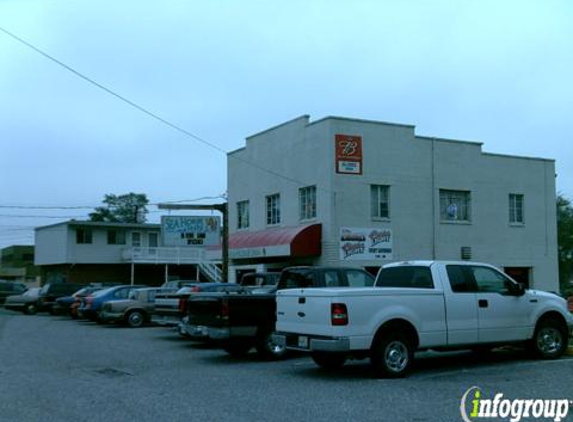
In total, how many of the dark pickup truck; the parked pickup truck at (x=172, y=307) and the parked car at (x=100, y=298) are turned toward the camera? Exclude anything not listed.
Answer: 0

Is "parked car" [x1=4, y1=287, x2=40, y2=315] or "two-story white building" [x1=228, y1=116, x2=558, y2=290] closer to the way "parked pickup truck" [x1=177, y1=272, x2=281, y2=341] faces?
the two-story white building

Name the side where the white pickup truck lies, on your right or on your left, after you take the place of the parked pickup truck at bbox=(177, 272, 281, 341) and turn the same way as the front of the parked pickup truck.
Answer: on your right

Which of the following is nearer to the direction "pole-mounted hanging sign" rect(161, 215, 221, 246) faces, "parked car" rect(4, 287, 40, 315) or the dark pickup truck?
the dark pickup truck

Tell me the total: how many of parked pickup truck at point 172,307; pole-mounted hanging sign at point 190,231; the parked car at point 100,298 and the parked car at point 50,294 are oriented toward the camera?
1

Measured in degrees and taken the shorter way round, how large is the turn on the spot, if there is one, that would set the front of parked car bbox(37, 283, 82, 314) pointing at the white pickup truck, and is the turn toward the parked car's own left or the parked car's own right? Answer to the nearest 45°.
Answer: approximately 135° to the parked car's own right

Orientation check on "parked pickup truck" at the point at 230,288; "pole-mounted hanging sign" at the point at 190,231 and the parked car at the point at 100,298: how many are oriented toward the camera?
1

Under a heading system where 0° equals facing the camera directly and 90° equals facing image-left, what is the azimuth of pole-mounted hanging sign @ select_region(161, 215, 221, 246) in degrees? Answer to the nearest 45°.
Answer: approximately 0°

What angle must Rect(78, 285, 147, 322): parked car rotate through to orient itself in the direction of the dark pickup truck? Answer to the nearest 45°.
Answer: approximately 135° to its right

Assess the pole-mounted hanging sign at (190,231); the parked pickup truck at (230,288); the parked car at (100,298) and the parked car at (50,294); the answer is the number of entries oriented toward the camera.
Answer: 1

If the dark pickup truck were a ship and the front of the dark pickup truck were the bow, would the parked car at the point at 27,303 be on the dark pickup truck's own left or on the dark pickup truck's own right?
on the dark pickup truck's own left

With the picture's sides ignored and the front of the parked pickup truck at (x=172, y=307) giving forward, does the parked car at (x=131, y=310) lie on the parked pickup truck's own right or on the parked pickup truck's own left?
on the parked pickup truck's own left
